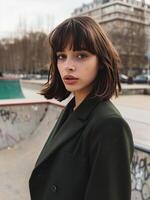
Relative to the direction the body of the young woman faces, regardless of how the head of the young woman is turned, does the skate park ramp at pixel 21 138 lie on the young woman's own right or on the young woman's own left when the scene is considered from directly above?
on the young woman's own right

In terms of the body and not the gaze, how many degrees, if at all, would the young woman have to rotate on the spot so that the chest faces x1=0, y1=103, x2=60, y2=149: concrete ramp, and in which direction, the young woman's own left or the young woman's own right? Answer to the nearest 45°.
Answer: approximately 135° to the young woman's own right

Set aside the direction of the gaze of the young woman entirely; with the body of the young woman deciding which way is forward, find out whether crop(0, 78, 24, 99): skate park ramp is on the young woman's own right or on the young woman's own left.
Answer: on the young woman's own right

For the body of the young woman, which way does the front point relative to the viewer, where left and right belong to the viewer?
facing the viewer and to the left of the viewer
